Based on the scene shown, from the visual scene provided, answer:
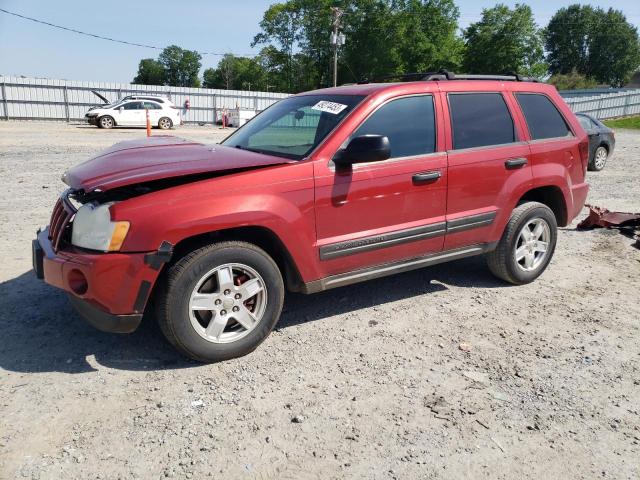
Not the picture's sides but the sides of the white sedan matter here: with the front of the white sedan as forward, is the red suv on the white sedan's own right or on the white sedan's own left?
on the white sedan's own left

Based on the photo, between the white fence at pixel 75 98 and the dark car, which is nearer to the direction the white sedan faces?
the white fence

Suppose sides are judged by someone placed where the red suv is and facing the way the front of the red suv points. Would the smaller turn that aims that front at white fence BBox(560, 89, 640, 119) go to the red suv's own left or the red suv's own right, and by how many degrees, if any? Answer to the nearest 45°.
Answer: approximately 180°

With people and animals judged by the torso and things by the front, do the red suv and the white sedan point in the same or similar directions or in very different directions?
same or similar directions

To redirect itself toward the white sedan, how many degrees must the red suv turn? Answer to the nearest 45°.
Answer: approximately 135° to its right

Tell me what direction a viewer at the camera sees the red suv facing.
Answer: facing the viewer and to the left of the viewer

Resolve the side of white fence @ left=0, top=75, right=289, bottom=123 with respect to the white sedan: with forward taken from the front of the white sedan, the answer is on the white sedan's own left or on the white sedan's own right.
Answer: on the white sedan's own right

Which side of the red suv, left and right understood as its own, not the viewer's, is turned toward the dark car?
back

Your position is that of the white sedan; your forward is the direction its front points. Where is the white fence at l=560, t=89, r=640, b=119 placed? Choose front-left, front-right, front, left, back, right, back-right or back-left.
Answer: back

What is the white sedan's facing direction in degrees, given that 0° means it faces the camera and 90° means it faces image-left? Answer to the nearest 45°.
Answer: approximately 90°

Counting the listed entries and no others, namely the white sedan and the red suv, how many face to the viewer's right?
0
